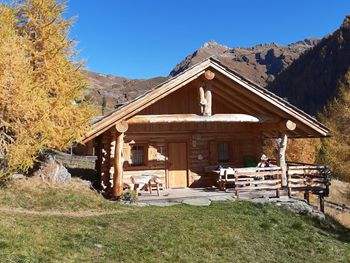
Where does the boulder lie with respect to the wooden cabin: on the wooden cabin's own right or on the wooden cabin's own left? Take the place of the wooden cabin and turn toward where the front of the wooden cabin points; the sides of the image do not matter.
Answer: on the wooden cabin's own right

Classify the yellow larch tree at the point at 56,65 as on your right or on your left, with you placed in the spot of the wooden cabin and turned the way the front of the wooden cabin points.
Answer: on your right

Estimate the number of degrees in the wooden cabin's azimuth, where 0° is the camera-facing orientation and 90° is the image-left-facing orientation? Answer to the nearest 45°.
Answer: approximately 0°
